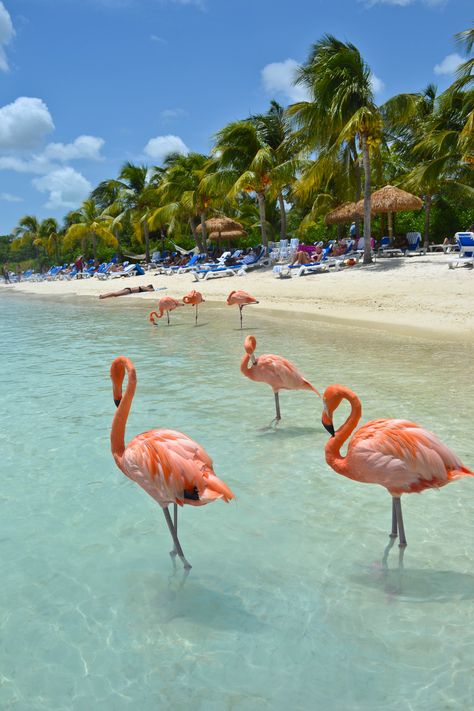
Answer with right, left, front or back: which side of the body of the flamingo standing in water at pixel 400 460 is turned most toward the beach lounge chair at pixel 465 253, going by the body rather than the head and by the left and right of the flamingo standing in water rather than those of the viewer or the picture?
right

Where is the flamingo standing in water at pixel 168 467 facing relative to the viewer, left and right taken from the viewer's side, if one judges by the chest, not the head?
facing to the left of the viewer

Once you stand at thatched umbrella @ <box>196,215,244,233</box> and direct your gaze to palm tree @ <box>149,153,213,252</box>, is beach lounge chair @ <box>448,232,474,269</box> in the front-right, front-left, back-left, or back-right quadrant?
back-left

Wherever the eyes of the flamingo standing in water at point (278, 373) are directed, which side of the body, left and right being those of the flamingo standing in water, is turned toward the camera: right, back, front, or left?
left

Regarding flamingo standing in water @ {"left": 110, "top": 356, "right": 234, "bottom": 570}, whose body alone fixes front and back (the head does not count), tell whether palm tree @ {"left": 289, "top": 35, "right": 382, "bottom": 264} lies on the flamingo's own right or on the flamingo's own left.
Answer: on the flamingo's own right

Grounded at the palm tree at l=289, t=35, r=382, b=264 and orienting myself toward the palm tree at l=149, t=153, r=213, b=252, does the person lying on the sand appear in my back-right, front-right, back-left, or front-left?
front-left

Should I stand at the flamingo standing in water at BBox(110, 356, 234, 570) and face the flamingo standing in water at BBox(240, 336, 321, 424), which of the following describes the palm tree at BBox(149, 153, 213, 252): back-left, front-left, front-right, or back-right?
front-left

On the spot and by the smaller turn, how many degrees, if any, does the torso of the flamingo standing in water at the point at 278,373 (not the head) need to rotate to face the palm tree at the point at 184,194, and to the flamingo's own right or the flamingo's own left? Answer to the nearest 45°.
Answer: approximately 90° to the flamingo's own right

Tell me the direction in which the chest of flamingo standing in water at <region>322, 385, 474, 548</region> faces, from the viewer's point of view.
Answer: to the viewer's left

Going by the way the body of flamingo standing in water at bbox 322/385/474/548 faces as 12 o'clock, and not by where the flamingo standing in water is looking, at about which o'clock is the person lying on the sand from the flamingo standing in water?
The person lying on the sand is roughly at 2 o'clock from the flamingo standing in water.

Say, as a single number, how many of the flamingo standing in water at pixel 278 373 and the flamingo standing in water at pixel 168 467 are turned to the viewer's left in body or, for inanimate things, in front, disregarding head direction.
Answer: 2

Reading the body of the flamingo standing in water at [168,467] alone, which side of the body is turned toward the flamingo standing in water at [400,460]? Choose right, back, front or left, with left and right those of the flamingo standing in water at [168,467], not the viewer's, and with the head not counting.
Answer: back

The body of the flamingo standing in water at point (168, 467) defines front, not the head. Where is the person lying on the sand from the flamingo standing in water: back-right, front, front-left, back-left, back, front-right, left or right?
right

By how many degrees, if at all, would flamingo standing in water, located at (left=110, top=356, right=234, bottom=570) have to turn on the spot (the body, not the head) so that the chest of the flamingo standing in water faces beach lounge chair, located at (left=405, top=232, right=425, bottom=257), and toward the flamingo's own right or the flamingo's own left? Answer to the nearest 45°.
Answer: approximately 135° to the flamingo's own right

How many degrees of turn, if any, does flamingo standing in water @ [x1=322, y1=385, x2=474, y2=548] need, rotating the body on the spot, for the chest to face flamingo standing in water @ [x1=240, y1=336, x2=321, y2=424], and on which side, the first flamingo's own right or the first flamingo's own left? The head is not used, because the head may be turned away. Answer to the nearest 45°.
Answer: approximately 45° to the first flamingo's own right
